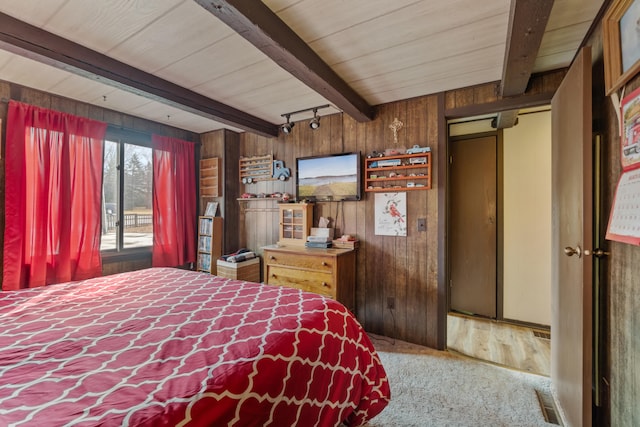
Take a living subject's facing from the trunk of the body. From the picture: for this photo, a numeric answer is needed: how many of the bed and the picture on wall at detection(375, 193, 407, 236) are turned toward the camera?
1

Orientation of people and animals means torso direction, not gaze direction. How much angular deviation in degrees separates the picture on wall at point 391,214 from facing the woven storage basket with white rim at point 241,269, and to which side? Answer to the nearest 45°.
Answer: approximately 90° to its right

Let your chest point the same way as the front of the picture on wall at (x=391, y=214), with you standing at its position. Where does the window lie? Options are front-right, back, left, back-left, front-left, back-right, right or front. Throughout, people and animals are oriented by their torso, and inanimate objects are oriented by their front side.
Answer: right

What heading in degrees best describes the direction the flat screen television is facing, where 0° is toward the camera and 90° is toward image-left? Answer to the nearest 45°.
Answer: approximately 45°

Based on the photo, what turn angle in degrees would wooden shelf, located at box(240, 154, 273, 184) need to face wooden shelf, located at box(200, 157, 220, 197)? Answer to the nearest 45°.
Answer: approximately 45° to its right

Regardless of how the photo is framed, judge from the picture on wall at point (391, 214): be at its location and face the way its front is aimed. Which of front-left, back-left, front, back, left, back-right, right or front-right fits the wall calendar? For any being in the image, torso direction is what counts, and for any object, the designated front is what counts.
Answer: front-left

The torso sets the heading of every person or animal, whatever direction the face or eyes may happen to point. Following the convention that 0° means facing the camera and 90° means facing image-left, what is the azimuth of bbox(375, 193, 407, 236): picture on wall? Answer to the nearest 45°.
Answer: approximately 0°

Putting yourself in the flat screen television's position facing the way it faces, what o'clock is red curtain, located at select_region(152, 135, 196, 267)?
The red curtain is roughly at 2 o'clock from the flat screen television.

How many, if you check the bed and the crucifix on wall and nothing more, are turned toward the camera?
1

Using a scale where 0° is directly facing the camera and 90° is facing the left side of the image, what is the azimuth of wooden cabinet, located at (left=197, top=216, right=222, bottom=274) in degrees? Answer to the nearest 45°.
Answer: approximately 45°

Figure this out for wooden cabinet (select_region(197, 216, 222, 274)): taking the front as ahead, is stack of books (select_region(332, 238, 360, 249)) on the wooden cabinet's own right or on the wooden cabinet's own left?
on the wooden cabinet's own left
